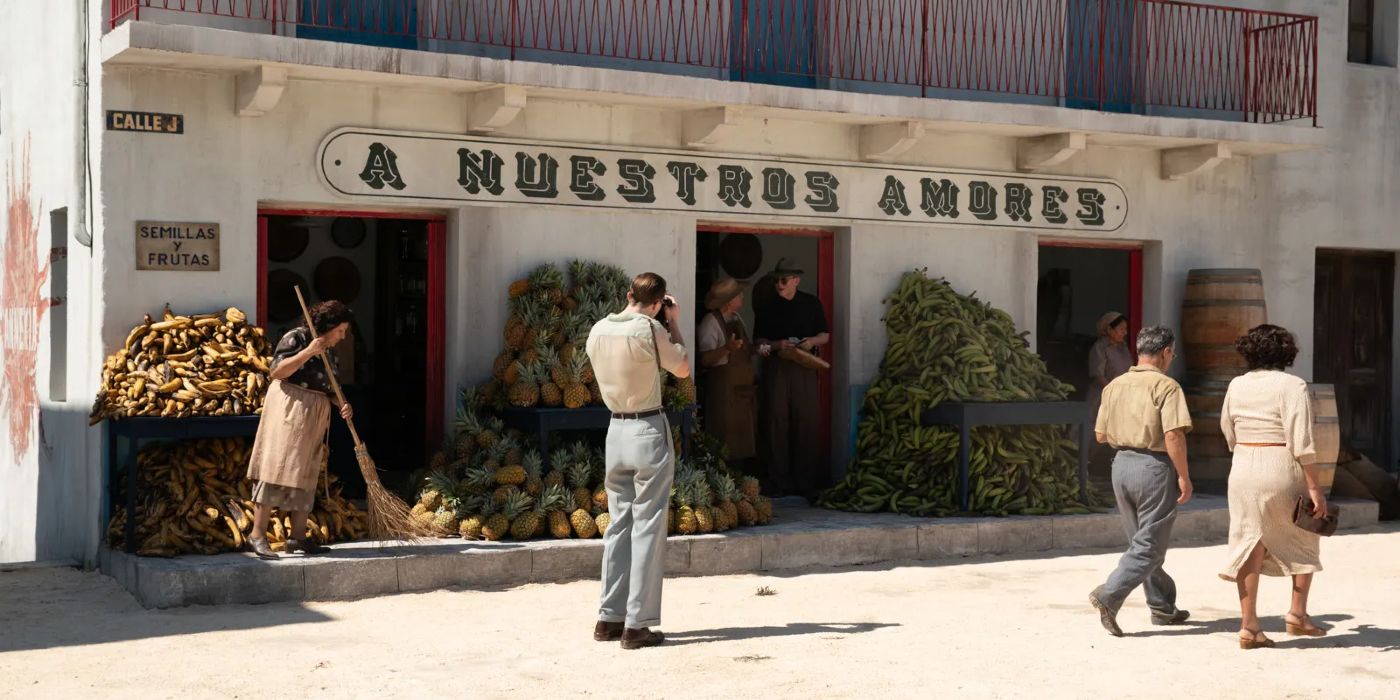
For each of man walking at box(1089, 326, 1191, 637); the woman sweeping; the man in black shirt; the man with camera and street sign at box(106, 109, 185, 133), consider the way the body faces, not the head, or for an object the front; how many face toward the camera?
2

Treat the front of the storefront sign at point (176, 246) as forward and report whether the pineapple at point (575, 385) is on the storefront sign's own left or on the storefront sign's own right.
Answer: on the storefront sign's own left

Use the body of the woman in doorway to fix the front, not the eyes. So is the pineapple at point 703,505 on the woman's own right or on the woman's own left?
on the woman's own right

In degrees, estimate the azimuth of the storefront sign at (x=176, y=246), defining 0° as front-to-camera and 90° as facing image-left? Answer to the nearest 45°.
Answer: approximately 0°

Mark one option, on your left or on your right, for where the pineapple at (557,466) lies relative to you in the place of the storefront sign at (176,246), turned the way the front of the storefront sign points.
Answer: on your left

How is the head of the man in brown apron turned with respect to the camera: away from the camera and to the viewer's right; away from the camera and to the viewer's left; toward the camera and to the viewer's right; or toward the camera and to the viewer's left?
toward the camera and to the viewer's right

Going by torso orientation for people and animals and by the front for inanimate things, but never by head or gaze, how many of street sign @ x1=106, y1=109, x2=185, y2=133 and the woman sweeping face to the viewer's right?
1

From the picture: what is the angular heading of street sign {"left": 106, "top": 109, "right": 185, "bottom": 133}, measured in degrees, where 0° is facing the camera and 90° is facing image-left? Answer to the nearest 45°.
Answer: approximately 0°
